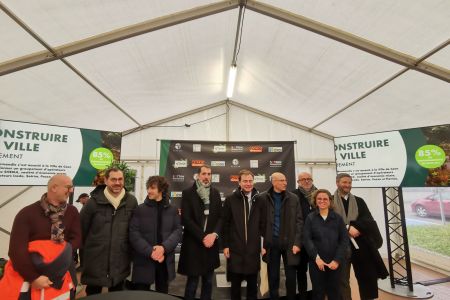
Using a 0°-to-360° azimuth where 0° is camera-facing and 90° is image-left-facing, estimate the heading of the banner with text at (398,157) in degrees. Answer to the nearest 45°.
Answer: approximately 45°

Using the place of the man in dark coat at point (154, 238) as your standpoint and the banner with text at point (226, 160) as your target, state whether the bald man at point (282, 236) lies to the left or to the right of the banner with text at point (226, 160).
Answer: right

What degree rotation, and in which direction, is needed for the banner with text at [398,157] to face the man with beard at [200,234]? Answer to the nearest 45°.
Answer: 0° — it already faces them

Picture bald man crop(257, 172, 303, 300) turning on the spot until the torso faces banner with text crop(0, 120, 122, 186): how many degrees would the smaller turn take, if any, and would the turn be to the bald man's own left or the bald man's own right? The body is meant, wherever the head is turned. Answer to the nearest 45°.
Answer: approximately 90° to the bald man's own right

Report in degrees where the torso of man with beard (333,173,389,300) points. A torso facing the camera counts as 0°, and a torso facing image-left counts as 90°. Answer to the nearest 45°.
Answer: approximately 45°

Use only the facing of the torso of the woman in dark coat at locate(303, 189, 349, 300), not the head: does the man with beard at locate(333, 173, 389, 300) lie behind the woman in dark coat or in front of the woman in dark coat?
behind

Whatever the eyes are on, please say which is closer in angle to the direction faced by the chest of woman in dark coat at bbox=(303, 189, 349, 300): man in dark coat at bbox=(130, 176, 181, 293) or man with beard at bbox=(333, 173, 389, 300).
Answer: the man in dark coat

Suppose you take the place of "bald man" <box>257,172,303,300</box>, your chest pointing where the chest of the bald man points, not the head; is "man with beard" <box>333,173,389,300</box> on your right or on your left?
on your left
